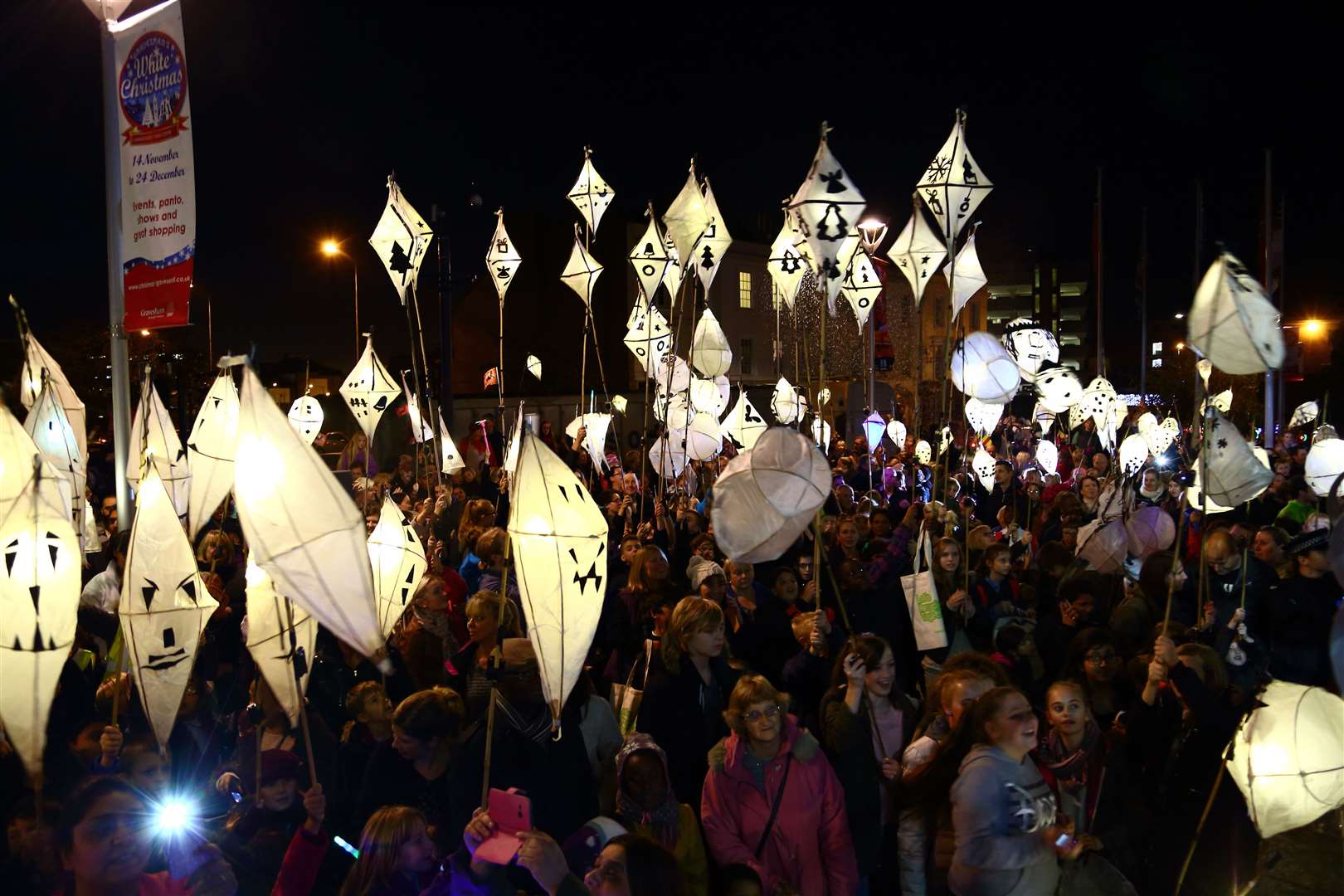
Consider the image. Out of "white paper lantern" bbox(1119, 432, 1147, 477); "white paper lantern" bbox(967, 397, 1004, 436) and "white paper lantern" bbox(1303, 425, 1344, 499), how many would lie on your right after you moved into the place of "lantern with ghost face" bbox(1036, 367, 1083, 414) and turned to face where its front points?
1

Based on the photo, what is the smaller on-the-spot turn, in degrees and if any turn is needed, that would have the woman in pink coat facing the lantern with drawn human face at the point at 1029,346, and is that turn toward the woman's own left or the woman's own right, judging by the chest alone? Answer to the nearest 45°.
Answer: approximately 180°

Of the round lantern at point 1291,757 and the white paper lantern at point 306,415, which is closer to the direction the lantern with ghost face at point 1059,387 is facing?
the round lantern

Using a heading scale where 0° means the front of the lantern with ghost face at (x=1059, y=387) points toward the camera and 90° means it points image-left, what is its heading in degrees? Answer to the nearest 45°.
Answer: approximately 0°

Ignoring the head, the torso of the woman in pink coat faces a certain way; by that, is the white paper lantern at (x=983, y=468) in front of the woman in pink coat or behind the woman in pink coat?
behind
